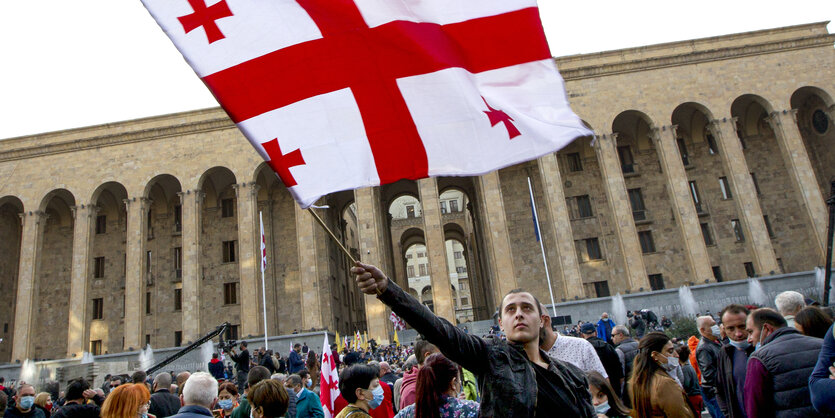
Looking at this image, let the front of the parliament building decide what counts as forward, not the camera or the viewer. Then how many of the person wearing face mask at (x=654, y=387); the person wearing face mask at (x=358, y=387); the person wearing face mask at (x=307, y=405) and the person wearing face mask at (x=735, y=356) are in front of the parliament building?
4

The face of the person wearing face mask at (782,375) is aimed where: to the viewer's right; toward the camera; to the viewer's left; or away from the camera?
to the viewer's left

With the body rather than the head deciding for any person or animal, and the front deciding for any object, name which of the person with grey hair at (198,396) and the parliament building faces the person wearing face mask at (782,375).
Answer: the parliament building

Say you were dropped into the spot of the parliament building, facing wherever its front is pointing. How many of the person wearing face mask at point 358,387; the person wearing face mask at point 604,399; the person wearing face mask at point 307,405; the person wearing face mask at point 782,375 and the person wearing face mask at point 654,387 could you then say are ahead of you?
5

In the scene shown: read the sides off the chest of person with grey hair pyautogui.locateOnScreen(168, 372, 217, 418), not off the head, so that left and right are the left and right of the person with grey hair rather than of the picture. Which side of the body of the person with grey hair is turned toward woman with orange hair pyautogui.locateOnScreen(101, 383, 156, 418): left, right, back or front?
left

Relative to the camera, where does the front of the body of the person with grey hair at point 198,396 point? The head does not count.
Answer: away from the camera

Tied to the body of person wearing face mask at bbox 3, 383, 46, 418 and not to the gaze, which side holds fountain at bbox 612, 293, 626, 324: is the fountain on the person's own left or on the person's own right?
on the person's own left

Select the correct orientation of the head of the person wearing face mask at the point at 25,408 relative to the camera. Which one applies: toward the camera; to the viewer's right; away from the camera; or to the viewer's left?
toward the camera

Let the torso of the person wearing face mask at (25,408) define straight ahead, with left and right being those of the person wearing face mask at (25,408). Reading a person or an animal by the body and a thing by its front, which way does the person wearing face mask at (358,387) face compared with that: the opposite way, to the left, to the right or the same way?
the same way

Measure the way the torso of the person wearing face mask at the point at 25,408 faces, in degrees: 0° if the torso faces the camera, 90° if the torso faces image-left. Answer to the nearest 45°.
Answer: approximately 315°

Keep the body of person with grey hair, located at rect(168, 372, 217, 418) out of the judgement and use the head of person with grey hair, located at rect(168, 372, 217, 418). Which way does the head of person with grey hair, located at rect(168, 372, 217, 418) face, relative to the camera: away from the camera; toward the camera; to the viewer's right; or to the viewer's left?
away from the camera

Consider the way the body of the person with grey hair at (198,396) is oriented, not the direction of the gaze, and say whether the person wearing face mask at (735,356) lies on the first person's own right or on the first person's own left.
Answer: on the first person's own right

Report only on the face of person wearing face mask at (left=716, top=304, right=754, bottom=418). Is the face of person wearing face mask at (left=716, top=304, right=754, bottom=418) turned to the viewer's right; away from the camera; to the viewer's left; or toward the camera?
toward the camera
